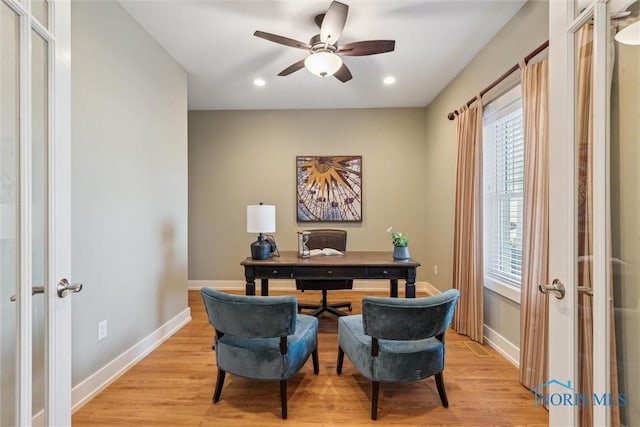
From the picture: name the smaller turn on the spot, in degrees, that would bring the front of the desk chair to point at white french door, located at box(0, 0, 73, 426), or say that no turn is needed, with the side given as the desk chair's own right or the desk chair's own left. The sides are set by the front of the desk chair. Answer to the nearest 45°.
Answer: approximately 45° to the desk chair's own right

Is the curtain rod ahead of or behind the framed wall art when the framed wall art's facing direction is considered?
ahead

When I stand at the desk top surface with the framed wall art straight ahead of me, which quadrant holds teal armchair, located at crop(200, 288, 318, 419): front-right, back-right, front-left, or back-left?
back-left

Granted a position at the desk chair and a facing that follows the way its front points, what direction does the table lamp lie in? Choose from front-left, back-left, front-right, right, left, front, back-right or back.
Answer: front-right

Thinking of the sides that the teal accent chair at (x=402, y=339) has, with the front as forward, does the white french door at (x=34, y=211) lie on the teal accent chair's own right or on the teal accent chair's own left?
on the teal accent chair's own left

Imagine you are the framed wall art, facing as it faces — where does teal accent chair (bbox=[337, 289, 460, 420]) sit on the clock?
The teal accent chair is roughly at 12 o'clock from the framed wall art.

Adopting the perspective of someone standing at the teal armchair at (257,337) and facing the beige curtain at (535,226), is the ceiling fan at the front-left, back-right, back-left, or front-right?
front-left

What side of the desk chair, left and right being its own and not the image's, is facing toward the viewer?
front

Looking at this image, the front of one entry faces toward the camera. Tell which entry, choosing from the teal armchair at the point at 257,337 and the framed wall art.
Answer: the framed wall art
